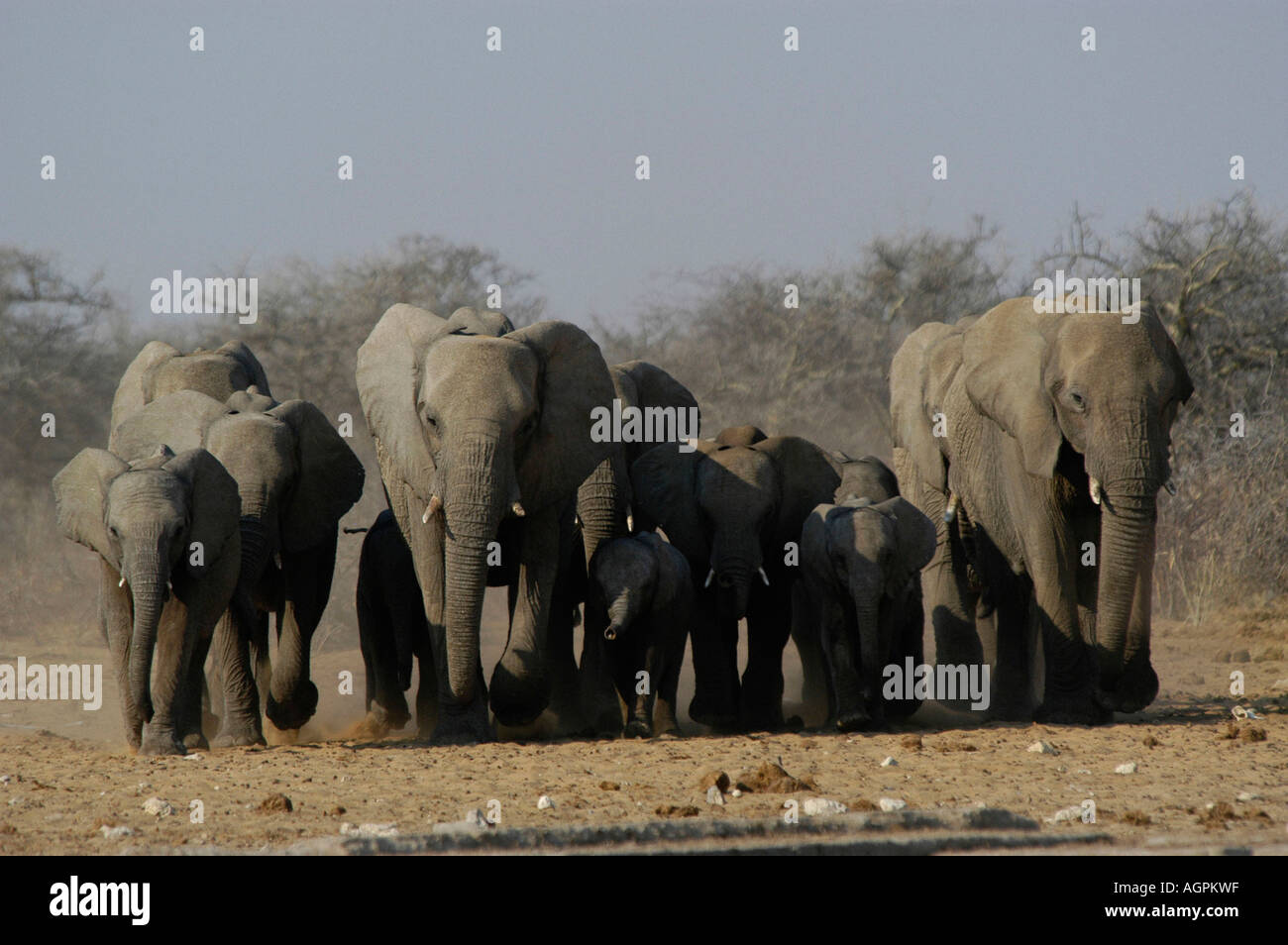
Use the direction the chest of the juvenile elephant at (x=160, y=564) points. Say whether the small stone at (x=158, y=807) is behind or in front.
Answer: in front

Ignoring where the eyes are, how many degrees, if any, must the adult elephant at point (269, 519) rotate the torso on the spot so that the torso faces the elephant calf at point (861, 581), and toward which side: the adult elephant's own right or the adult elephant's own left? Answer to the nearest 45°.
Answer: approximately 45° to the adult elephant's own left

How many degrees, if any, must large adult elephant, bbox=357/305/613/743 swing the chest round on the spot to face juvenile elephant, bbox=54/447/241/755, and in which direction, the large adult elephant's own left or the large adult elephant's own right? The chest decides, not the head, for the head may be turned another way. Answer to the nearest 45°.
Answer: approximately 90° to the large adult elephant's own right

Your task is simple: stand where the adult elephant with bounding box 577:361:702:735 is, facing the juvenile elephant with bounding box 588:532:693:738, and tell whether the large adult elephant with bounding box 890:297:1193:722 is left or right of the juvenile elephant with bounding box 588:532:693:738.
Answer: left

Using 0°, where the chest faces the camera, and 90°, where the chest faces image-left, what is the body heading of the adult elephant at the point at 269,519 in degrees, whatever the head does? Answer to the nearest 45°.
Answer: approximately 0°

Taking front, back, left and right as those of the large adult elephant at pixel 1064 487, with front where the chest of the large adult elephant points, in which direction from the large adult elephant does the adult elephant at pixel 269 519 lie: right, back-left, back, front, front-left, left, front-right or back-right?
back-right

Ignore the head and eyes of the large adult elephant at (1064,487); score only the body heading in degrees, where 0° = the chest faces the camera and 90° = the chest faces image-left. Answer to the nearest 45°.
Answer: approximately 315°

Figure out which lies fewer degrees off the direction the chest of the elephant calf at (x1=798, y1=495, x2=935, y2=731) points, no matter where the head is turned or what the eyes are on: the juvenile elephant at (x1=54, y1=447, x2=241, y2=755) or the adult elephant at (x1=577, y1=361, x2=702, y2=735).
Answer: the juvenile elephant

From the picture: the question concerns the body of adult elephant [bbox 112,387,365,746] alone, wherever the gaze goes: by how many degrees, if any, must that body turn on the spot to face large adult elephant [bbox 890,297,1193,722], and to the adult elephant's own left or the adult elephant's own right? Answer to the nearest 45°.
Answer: approximately 45° to the adult elephant's own left

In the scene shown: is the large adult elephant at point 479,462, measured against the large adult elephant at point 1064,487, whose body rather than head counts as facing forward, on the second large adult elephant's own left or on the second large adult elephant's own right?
on the second large adult elephant's own right

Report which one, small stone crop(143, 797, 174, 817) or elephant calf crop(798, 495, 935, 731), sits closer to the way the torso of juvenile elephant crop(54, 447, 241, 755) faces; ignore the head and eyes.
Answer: the small stone

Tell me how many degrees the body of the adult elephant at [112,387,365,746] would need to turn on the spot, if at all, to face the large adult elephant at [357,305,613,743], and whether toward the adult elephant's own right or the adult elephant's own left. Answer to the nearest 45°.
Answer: approximately 45° to the adult elephant's own left
